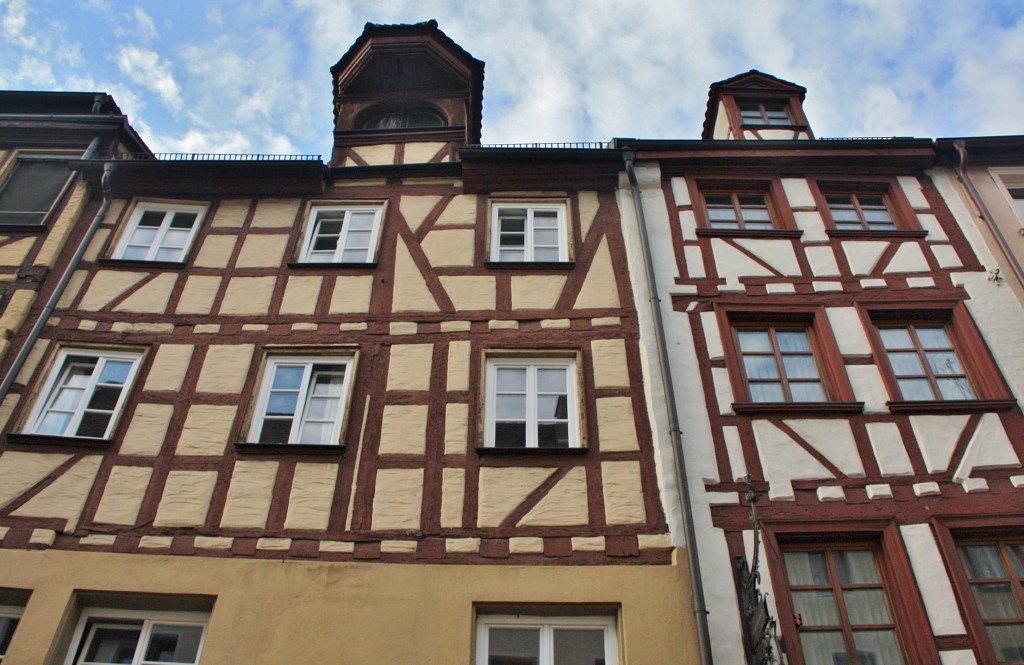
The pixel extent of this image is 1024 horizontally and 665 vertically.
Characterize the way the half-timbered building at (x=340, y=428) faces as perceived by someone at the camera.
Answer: facing the viewer

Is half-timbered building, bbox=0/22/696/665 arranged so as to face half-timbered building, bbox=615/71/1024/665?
no
